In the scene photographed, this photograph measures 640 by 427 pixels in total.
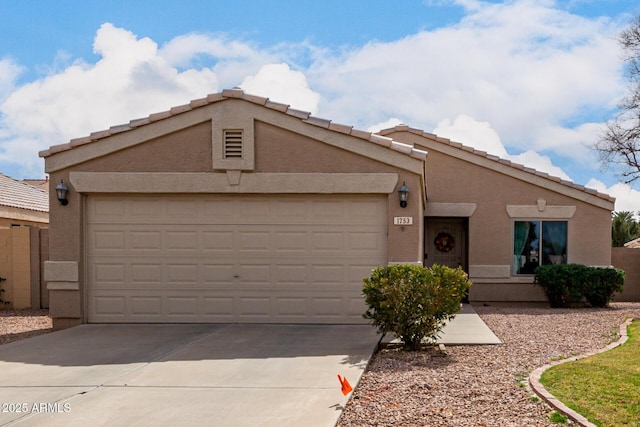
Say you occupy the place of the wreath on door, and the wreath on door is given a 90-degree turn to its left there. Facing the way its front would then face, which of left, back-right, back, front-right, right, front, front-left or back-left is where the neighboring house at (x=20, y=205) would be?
back

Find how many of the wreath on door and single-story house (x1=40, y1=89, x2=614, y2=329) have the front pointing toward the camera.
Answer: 2

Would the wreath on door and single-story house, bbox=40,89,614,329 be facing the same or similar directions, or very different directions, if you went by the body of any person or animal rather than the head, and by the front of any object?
same or similar directions

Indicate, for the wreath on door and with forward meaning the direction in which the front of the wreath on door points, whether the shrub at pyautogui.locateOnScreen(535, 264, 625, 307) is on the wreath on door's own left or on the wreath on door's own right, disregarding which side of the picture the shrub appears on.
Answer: on the wreath on door's own left

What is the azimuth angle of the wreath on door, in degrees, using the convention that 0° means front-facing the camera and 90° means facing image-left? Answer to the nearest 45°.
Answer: approximately 0°

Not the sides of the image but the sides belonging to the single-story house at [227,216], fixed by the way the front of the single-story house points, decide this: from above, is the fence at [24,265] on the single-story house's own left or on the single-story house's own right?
on the single-story house's own right

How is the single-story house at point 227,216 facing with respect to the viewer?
toward the camera

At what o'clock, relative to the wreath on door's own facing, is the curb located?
The curb is roughly at 12 o'clock from the wreath on door.

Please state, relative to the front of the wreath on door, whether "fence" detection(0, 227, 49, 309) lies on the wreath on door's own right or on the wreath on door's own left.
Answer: on the wreath on door's own right
